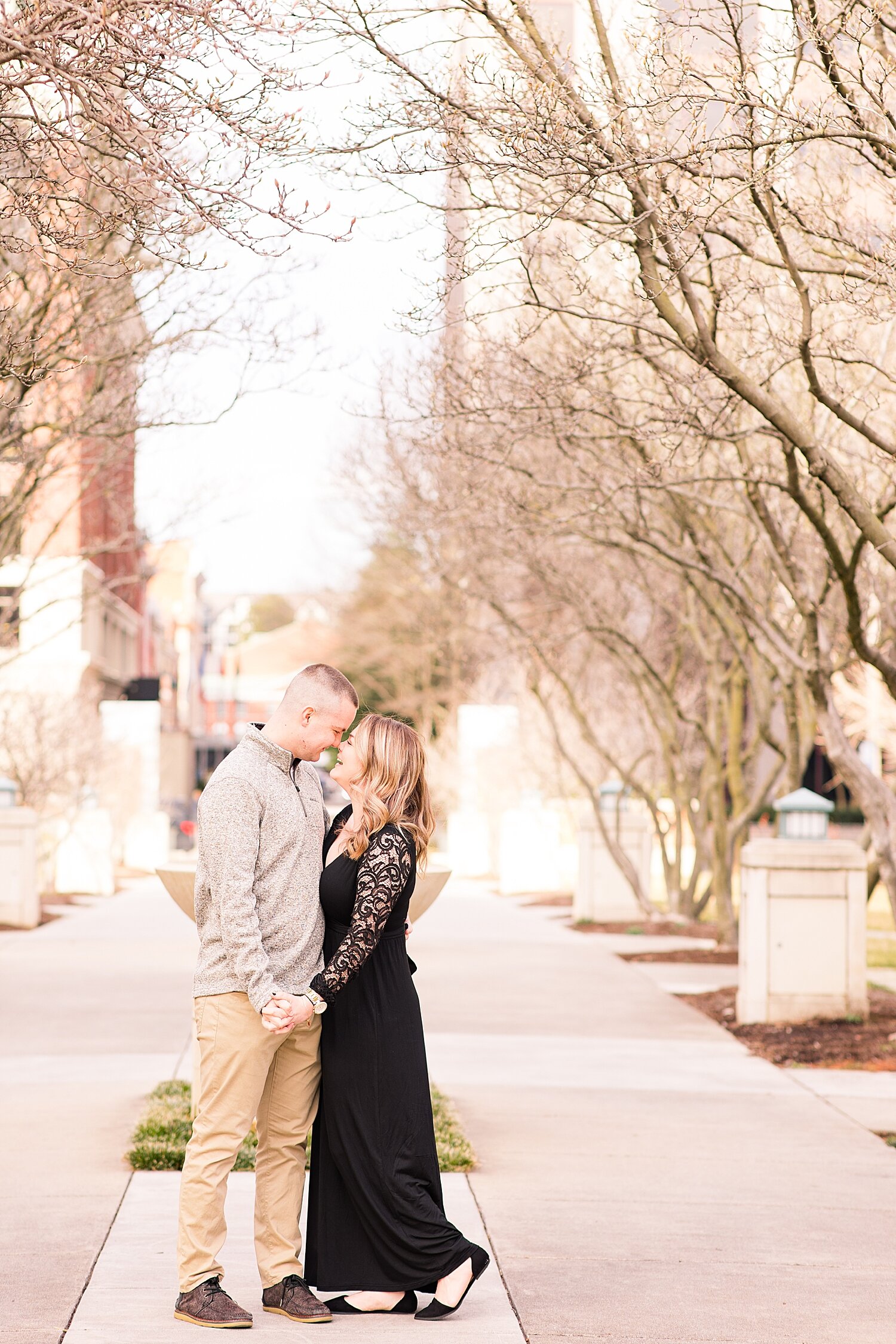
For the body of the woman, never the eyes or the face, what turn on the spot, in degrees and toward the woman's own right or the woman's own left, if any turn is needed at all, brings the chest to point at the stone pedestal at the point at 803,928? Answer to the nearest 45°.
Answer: approximately 135° to the woman's own right

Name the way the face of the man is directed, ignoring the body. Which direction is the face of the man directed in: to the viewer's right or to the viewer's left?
to the viewer's right

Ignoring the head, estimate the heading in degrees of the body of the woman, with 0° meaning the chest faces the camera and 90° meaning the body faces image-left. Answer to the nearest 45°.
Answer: approximately 90°

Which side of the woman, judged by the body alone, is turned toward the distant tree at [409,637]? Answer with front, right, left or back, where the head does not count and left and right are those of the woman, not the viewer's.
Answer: right

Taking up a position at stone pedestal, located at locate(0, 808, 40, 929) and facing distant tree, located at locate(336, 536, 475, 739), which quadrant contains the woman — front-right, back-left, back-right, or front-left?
back-right

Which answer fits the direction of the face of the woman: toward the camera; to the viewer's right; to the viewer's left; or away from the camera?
to the viewer's left

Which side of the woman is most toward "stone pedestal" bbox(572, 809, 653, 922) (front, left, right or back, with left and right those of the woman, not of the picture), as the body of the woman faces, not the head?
right
